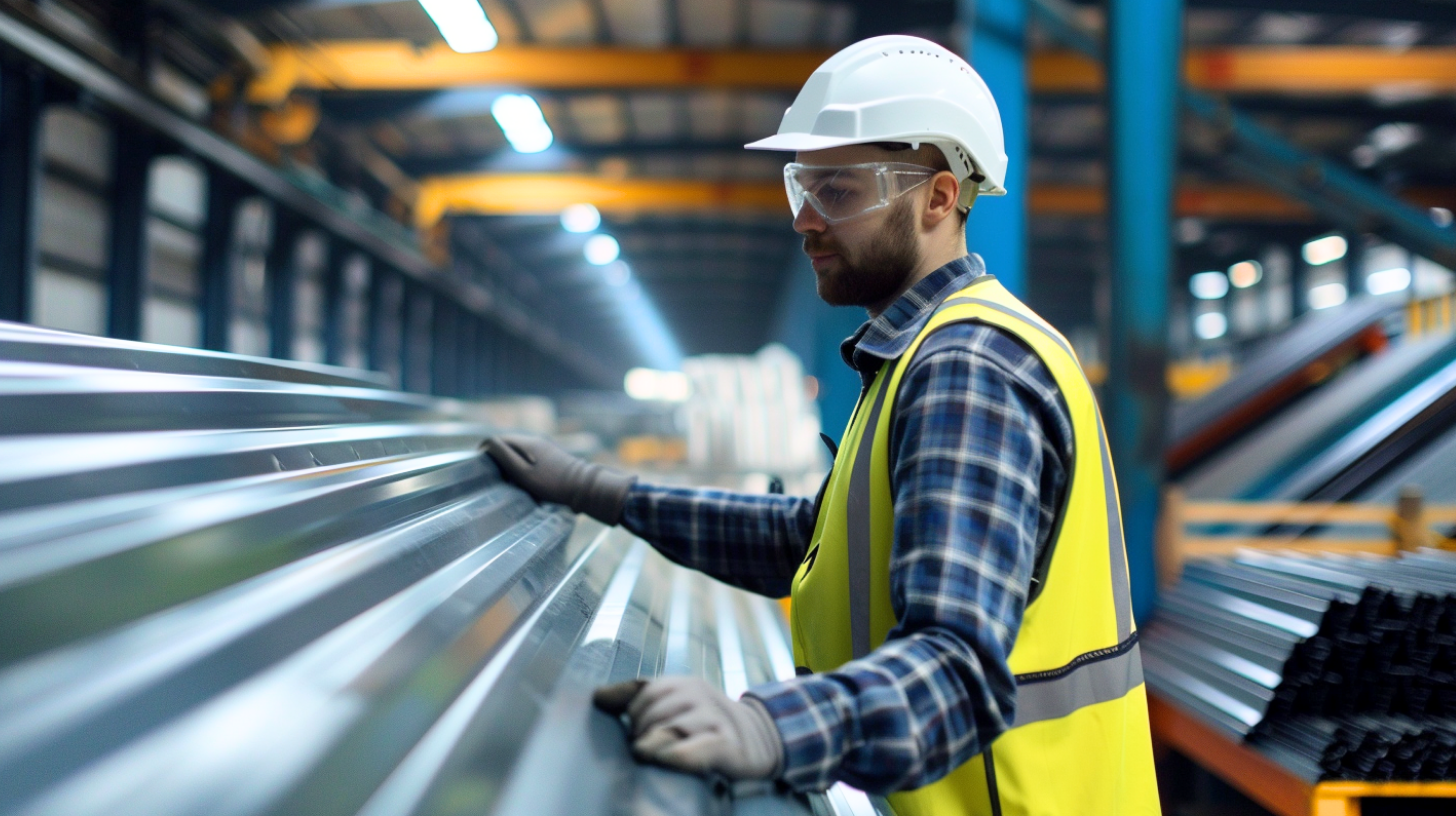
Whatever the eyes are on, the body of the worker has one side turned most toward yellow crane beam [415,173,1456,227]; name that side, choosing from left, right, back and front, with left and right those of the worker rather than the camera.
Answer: right

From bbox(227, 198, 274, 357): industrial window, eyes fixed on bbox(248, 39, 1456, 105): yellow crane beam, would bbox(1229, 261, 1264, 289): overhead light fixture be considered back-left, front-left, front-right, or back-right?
front-left

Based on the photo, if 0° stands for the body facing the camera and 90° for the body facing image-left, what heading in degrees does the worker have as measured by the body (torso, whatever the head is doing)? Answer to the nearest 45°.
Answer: approximately 90°

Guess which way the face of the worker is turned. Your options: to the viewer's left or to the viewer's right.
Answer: to the viewer's left

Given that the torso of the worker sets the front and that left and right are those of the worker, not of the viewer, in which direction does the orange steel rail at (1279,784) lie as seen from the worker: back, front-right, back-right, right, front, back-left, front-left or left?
back-right

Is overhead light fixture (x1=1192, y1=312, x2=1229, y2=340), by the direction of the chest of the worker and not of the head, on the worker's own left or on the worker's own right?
on the worker's own right

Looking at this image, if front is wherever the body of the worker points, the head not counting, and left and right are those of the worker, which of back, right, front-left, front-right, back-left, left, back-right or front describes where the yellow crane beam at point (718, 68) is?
right

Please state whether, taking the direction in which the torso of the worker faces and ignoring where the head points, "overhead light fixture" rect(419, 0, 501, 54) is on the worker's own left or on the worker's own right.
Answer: on the worker's own right

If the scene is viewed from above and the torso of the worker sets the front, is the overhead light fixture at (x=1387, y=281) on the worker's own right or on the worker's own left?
on the worker's own right

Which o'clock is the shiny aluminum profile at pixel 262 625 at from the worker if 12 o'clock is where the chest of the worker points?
The shiny aluminum profile is roughly at 11 o'clock from the worker.

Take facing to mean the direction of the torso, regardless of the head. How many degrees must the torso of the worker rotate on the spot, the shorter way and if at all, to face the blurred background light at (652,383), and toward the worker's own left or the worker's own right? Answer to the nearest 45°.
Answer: approximately 90° to the worker's own right

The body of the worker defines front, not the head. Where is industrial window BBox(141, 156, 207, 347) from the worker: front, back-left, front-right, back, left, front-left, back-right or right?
front-right
